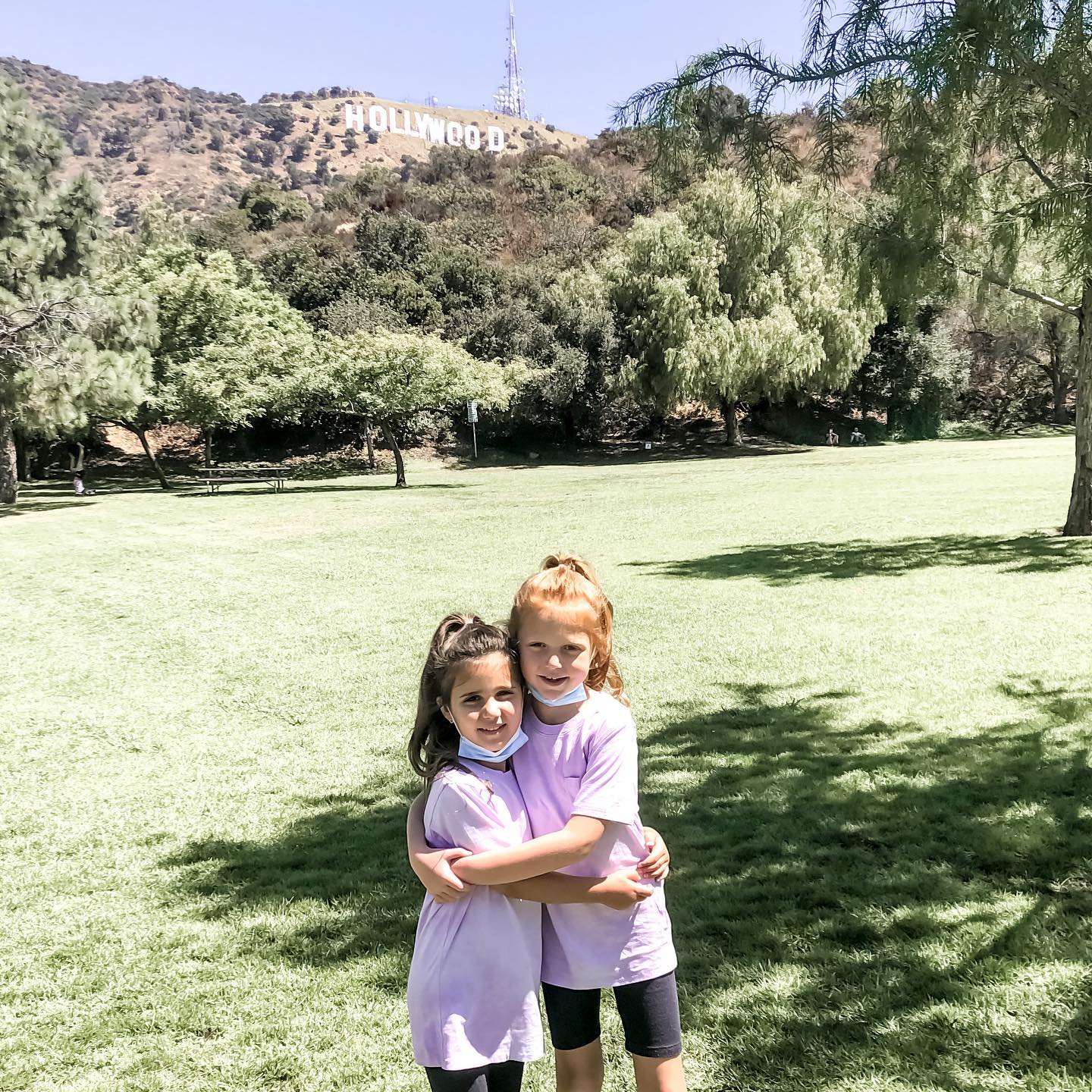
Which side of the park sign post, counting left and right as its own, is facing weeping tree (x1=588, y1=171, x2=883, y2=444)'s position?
left

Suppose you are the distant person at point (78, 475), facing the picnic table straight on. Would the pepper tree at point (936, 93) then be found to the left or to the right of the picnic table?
right

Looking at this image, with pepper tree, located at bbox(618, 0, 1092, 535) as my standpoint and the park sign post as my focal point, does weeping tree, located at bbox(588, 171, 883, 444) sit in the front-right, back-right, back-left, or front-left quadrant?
front-right

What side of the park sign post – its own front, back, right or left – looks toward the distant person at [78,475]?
right

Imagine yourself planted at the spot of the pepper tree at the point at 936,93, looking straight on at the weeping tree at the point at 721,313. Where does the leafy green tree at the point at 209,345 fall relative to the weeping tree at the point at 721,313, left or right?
left

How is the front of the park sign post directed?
toward the camera
